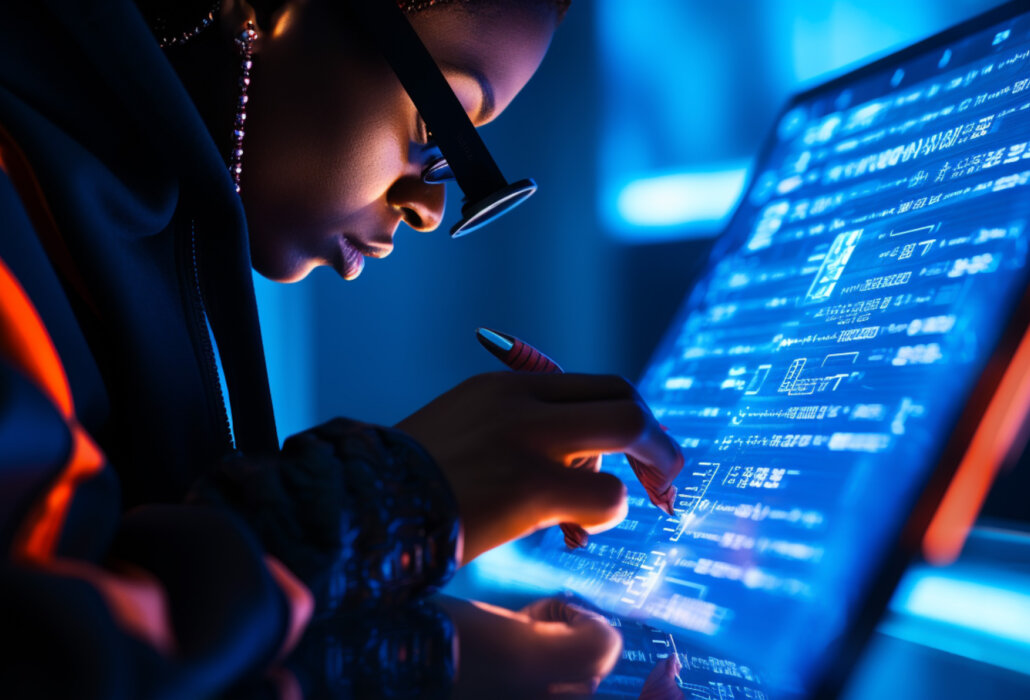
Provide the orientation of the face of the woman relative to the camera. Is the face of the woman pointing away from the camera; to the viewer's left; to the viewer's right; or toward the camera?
to the viewer's right

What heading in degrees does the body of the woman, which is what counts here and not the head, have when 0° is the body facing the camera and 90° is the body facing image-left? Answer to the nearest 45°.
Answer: approximately 270°
